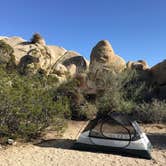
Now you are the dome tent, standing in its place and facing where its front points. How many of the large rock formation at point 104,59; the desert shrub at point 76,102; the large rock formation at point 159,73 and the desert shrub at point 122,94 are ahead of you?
0

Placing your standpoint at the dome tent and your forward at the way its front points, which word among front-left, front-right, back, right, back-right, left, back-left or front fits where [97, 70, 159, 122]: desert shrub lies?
back

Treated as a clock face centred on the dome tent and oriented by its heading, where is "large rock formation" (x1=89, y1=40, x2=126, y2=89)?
The large rock formation is roughly at 6 o'clock from the dome tent.

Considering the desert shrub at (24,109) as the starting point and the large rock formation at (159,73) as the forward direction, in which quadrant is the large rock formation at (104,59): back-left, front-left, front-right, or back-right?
front-left

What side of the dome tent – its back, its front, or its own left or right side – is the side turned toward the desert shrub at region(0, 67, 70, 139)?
right

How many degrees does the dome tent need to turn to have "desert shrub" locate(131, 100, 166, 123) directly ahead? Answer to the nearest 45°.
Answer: approximately 180°

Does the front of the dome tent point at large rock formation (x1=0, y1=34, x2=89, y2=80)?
no

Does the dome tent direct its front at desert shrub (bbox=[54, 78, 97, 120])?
no

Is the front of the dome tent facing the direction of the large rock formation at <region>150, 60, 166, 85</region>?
no

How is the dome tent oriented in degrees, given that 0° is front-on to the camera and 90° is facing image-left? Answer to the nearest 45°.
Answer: approximately 0°
